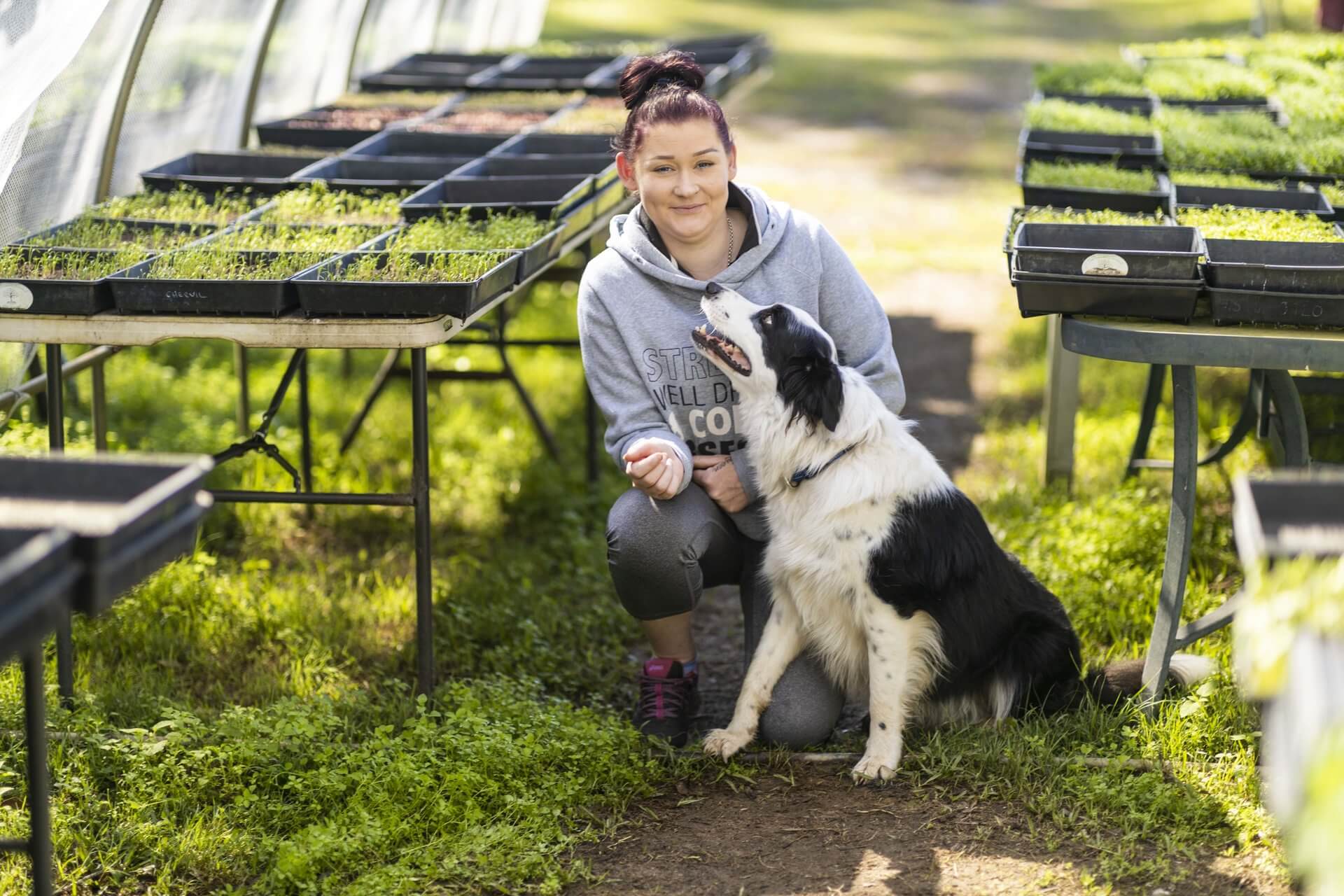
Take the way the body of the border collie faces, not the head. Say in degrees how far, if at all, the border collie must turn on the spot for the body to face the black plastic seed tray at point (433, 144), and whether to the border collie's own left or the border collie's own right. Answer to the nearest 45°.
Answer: approximately 90° to the border collie's own right

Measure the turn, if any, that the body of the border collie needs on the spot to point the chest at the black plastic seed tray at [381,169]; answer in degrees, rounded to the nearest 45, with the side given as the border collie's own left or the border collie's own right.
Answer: approximately 90° to the border collie's own right

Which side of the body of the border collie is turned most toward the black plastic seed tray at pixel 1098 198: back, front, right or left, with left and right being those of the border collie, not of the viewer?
back

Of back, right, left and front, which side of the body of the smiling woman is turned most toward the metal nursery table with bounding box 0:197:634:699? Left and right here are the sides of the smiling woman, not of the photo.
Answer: right

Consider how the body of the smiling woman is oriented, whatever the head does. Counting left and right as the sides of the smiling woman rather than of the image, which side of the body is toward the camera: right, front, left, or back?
front

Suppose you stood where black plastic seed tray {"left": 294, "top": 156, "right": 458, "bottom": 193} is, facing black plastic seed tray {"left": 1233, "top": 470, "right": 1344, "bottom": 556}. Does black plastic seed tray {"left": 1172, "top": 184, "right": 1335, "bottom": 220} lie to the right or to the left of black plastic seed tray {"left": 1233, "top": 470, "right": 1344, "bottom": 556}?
left

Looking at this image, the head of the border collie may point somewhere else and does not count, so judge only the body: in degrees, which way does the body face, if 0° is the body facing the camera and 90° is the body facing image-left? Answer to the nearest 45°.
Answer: approximately 45°

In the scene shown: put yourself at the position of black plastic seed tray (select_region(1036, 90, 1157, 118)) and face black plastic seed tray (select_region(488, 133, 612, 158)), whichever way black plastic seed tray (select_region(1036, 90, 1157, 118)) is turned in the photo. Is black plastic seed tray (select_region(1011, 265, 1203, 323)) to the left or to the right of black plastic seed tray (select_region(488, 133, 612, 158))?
left

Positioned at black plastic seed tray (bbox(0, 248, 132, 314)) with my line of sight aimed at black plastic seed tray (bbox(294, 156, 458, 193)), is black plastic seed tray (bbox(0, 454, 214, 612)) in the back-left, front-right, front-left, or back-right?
back-right

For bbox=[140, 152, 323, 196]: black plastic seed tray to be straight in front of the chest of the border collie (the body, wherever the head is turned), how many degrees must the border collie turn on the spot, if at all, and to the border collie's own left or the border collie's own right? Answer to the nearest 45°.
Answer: approximately 90° to the border collie's own right
